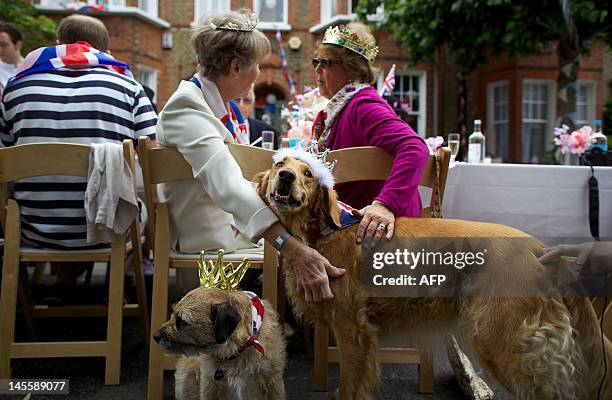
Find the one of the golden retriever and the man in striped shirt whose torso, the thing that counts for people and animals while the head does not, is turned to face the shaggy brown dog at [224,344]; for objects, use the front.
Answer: the golden retriever

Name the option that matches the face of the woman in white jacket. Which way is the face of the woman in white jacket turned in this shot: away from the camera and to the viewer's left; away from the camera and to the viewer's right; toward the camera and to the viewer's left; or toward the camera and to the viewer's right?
away from the camera and to the viewer's right

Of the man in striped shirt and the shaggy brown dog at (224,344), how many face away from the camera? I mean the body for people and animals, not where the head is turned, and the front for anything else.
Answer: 1

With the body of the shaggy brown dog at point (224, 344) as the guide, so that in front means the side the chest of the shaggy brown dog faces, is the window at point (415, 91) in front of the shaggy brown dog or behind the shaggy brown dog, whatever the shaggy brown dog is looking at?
behind

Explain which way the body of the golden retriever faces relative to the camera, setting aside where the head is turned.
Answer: to the viewer's left

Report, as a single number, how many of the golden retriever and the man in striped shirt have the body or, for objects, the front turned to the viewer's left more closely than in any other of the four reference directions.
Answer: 1

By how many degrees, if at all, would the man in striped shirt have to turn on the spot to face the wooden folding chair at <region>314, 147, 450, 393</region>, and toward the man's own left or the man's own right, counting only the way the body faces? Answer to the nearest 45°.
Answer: approximately 135° to the man's own right

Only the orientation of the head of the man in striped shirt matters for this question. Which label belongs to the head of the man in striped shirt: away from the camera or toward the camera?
away from the camera

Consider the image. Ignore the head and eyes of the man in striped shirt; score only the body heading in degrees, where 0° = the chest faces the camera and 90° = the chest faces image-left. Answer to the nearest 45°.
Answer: approximately 180°

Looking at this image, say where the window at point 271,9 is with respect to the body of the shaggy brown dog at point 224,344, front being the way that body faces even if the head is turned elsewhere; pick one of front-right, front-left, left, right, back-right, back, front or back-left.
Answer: back-right

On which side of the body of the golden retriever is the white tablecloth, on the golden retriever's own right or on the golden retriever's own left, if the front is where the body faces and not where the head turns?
on the golden retriever's own right

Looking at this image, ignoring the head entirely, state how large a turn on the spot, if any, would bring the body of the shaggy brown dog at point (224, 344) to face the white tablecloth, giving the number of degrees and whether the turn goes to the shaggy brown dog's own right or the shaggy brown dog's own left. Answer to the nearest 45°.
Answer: approximately 180°

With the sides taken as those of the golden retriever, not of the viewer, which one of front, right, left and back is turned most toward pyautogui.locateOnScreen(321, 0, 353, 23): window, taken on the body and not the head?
right

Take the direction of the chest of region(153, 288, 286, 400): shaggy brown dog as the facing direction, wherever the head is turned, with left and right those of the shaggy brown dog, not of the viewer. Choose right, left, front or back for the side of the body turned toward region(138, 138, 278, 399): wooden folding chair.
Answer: back
